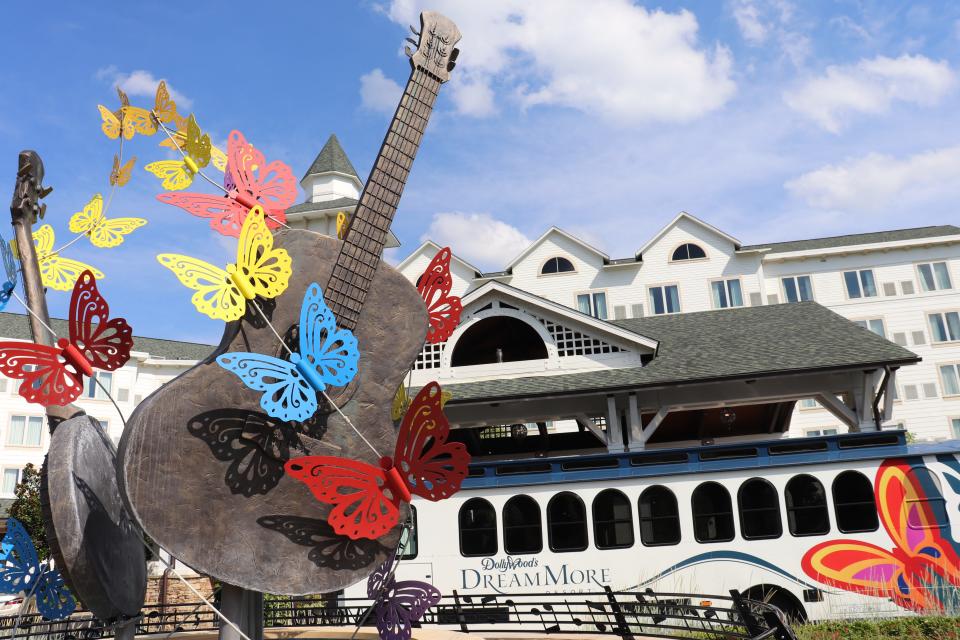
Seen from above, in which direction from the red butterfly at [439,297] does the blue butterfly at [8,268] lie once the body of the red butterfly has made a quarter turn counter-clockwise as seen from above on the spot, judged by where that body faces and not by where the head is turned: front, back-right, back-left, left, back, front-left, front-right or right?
right

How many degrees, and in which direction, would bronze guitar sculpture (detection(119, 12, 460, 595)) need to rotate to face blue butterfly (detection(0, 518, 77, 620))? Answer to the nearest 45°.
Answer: approximately 135° to its right

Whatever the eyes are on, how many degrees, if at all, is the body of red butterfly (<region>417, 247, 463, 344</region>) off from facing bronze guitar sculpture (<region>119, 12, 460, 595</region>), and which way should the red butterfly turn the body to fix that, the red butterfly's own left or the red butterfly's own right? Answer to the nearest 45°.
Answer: approximately 45° to the red butterfly's own left

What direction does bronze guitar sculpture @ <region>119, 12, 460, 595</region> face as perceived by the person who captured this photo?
facing the viewer

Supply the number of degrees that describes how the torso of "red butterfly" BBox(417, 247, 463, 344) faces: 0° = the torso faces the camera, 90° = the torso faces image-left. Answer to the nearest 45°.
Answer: approximately 90°

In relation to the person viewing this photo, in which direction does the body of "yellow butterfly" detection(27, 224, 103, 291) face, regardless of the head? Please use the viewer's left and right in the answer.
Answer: facing to the right of the viewer

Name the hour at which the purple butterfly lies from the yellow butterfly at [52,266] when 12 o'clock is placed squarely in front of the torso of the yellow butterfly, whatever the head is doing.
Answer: The purple butterfly is roughly at 1 o'clock from the yellow butterfly.
